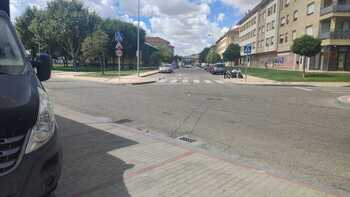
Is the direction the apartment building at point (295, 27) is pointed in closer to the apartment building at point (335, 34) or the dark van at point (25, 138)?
the dark van

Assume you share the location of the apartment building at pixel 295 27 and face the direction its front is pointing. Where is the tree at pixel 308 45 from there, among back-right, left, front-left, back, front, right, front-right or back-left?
front-left

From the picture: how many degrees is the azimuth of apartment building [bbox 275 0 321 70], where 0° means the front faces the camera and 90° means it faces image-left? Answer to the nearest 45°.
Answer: approximately 45°

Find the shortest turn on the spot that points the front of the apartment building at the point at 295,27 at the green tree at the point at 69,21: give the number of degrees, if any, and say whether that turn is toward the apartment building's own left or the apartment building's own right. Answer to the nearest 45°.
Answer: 0° — it already faces it

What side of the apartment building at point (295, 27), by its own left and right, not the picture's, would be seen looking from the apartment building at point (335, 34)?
left
